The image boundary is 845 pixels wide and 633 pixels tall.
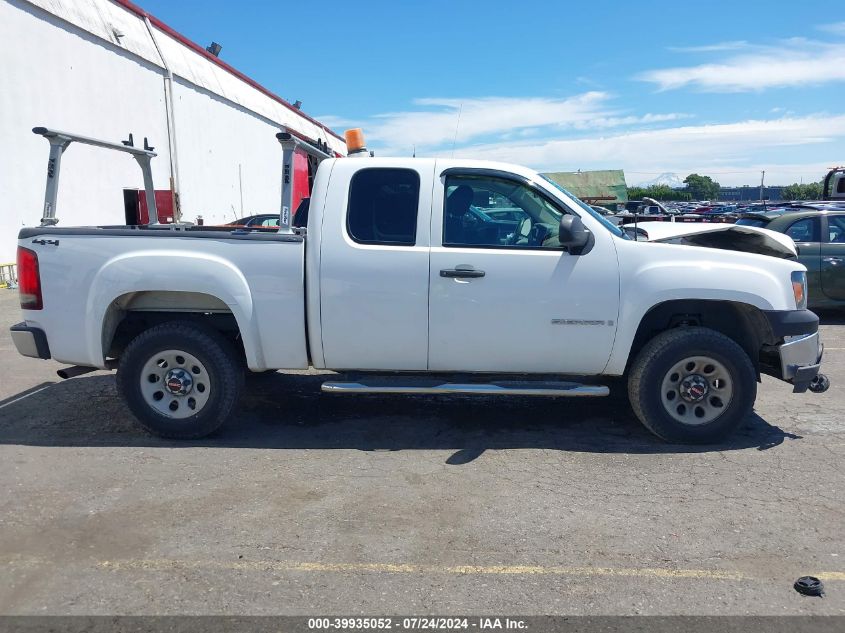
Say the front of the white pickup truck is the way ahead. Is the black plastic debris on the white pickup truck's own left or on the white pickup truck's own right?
on the white pickup truck's own right

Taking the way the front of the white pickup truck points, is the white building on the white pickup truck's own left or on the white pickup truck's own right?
on the white pickup truck's own left

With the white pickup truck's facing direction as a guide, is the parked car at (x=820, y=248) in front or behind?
in front

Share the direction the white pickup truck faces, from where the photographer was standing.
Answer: facing to the right of the viewer

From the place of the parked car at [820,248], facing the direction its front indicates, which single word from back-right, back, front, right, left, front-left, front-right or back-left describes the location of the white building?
back-left

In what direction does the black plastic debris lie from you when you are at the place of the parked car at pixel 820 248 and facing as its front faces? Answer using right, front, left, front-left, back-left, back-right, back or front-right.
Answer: back-right

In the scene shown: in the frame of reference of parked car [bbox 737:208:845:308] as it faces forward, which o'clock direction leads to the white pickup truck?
The white pickup truck is roughly at 5 o'clock from the parked car.

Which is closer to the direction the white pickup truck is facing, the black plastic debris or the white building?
the black plastic debris
